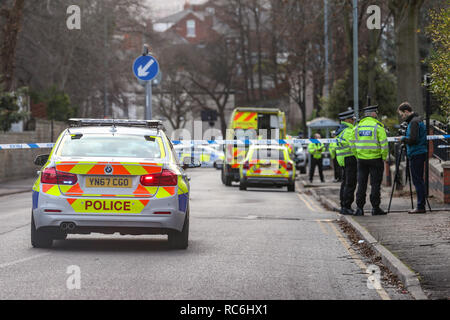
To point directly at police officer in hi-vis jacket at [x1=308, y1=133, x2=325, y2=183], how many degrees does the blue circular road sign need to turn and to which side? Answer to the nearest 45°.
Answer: approximately 135° to its left

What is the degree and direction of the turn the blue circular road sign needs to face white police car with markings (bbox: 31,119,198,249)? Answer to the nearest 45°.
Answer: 0° — it already faces it

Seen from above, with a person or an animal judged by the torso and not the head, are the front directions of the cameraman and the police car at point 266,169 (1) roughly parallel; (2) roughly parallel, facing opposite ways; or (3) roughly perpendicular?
roughly perpendicular

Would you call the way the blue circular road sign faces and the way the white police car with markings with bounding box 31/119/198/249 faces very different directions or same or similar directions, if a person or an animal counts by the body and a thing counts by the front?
very different directions

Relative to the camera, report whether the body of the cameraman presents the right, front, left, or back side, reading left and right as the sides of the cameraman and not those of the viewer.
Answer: left

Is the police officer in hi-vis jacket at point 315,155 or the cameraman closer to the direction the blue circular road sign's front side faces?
the cameraman
